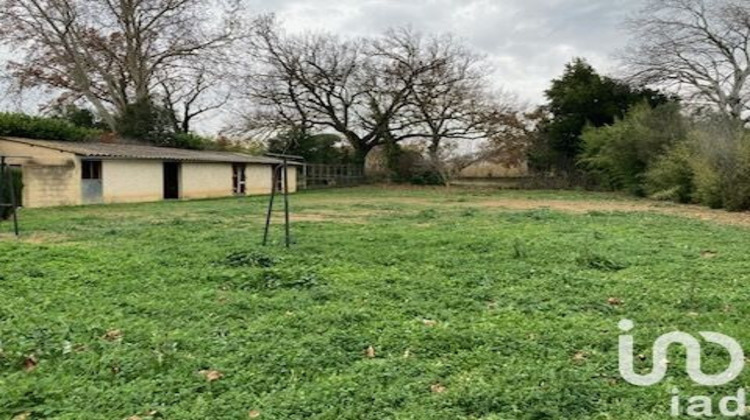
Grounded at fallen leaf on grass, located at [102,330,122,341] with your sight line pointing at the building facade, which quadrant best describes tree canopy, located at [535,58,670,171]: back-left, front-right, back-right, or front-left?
front-right

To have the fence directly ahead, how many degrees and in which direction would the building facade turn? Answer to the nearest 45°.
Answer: approximately 90° to its left

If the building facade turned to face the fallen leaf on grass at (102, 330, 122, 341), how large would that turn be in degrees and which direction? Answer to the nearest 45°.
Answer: approximately 45° to its right

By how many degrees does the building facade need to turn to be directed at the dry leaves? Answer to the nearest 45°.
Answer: approximately 45° to its right

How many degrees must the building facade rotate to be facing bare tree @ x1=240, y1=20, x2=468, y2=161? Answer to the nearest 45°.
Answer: approximately 90° to its left

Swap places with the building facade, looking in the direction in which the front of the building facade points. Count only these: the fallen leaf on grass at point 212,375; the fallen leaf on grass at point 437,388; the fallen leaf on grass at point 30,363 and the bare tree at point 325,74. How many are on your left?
1

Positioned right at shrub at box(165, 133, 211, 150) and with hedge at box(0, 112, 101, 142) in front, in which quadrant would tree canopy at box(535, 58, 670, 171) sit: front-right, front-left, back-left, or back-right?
back-left

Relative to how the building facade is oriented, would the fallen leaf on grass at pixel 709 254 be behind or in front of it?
in front

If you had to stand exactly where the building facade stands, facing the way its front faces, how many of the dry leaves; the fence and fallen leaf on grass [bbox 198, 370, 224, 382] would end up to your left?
1

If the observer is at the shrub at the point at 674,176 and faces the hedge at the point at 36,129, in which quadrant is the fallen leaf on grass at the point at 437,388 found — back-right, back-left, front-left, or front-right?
front-left

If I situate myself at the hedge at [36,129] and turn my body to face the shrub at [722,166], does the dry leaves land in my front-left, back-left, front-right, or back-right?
front-right

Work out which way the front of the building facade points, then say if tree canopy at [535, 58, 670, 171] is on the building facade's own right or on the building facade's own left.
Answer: on the building facade's own left

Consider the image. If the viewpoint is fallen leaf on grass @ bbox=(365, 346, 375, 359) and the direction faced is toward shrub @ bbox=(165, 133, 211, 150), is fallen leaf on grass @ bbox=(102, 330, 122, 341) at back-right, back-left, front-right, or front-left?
front-left

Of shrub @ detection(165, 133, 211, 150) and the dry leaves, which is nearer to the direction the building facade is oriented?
the dry leaves

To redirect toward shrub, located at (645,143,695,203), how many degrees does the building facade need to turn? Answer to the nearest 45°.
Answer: approximately 45° to its left

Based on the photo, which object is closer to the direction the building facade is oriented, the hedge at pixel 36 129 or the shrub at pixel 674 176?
the shrub

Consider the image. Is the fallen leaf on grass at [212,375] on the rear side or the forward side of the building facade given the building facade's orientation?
on the forward side

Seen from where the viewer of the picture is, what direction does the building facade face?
facing the viewer and to the right of the viewer
